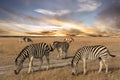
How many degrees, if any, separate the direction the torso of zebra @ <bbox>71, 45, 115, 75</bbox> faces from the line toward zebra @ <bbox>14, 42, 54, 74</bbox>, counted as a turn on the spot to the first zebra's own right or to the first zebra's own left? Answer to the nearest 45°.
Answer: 0° — it already faces it

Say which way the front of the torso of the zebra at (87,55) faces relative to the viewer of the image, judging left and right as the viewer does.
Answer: facing to the left of the viewer
